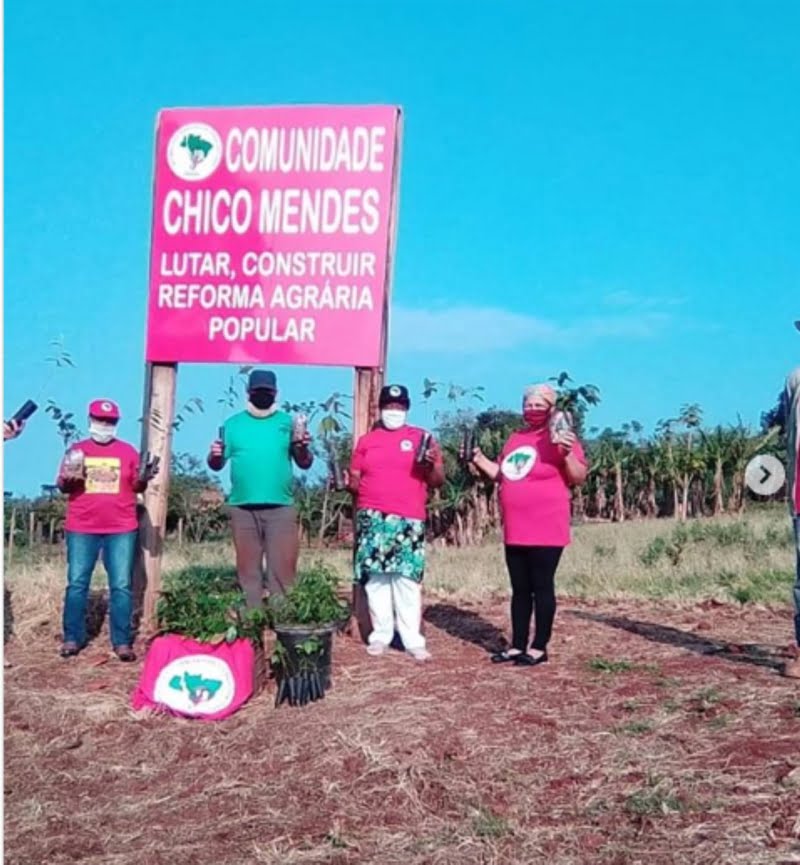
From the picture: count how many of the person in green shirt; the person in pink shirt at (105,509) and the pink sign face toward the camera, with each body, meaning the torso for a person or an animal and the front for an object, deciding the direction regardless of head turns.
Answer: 3

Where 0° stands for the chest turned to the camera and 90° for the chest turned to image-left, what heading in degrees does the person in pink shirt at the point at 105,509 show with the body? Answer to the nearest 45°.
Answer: approximately 0°

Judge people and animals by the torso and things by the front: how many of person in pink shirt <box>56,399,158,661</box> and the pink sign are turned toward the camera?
2

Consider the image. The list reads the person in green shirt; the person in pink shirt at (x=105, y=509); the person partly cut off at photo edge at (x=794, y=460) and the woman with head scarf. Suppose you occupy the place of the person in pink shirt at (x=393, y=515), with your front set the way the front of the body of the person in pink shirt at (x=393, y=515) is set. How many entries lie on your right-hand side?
2

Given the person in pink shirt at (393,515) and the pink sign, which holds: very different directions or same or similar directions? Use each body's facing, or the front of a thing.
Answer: same or similar directions

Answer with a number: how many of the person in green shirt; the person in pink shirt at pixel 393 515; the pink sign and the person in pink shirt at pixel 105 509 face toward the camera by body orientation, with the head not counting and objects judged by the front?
4

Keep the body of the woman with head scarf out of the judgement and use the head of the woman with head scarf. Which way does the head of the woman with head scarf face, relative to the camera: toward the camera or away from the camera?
toward the camera

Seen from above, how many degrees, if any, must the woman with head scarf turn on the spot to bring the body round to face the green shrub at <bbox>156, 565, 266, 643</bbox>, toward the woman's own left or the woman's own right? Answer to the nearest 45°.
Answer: approximately 45° to the woman's own right

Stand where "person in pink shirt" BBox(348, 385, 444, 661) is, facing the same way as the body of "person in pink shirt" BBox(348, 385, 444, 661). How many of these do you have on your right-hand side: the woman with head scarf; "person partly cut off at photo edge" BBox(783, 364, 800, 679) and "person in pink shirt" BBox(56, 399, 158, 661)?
1

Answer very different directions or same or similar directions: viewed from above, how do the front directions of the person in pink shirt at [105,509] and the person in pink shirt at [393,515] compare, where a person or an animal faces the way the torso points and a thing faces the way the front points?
same or similar directions

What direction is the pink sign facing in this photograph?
toward the camera

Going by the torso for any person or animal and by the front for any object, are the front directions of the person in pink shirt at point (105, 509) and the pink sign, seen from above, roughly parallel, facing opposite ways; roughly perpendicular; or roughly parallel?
roughly parallel

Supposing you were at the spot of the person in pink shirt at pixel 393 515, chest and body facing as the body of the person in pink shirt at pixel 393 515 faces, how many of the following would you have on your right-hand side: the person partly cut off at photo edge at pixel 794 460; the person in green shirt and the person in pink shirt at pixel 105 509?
2

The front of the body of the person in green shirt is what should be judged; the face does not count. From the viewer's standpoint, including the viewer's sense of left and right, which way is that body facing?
facing the viewer

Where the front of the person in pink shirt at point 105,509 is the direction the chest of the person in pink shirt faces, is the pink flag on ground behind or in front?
in front

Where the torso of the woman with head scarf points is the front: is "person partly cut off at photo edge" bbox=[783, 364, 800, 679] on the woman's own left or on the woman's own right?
on the woman's own left
